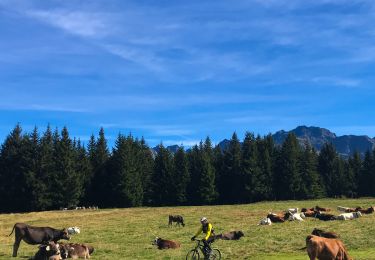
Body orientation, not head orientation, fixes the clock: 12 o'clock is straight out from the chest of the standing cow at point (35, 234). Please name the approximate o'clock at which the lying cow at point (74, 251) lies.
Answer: The lying cow is roughly at 2 o'clock from the standing cow.

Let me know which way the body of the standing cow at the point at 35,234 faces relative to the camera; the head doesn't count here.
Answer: to the viewer's right

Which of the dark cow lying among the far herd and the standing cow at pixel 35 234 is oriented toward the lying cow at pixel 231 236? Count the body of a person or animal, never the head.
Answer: the standing cow

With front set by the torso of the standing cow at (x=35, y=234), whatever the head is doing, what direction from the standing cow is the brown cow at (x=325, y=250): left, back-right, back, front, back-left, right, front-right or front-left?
front-right

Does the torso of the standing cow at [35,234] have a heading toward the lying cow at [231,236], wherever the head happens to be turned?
yes

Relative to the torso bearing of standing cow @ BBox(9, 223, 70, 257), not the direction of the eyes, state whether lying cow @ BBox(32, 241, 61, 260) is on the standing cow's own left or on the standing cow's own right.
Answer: on the standing cow's own right

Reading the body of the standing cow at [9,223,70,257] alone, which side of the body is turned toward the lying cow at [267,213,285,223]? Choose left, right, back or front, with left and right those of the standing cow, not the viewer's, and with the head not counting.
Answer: front
